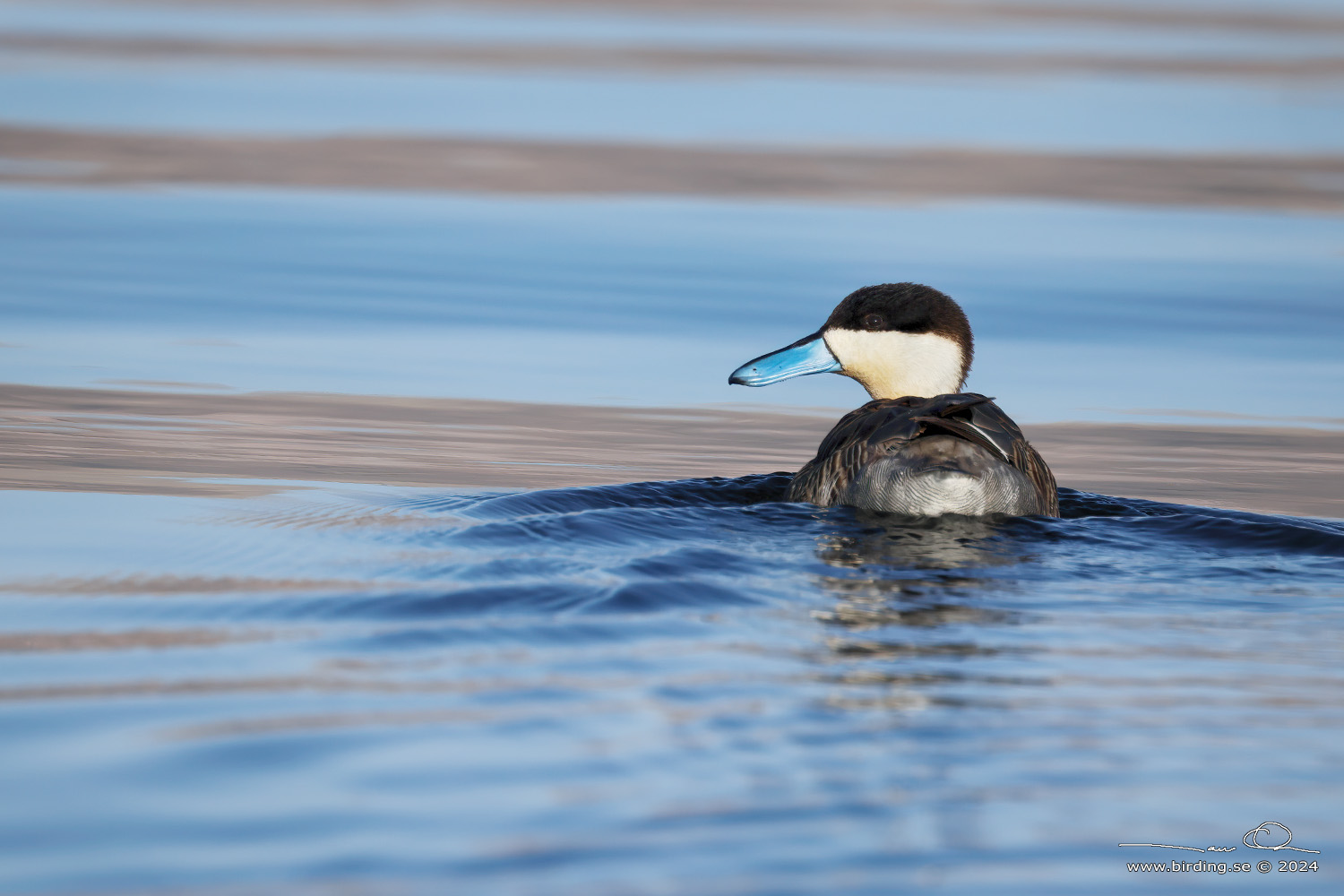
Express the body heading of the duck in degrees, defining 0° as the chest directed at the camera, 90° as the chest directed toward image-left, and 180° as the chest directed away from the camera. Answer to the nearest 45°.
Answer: approximately 180°
